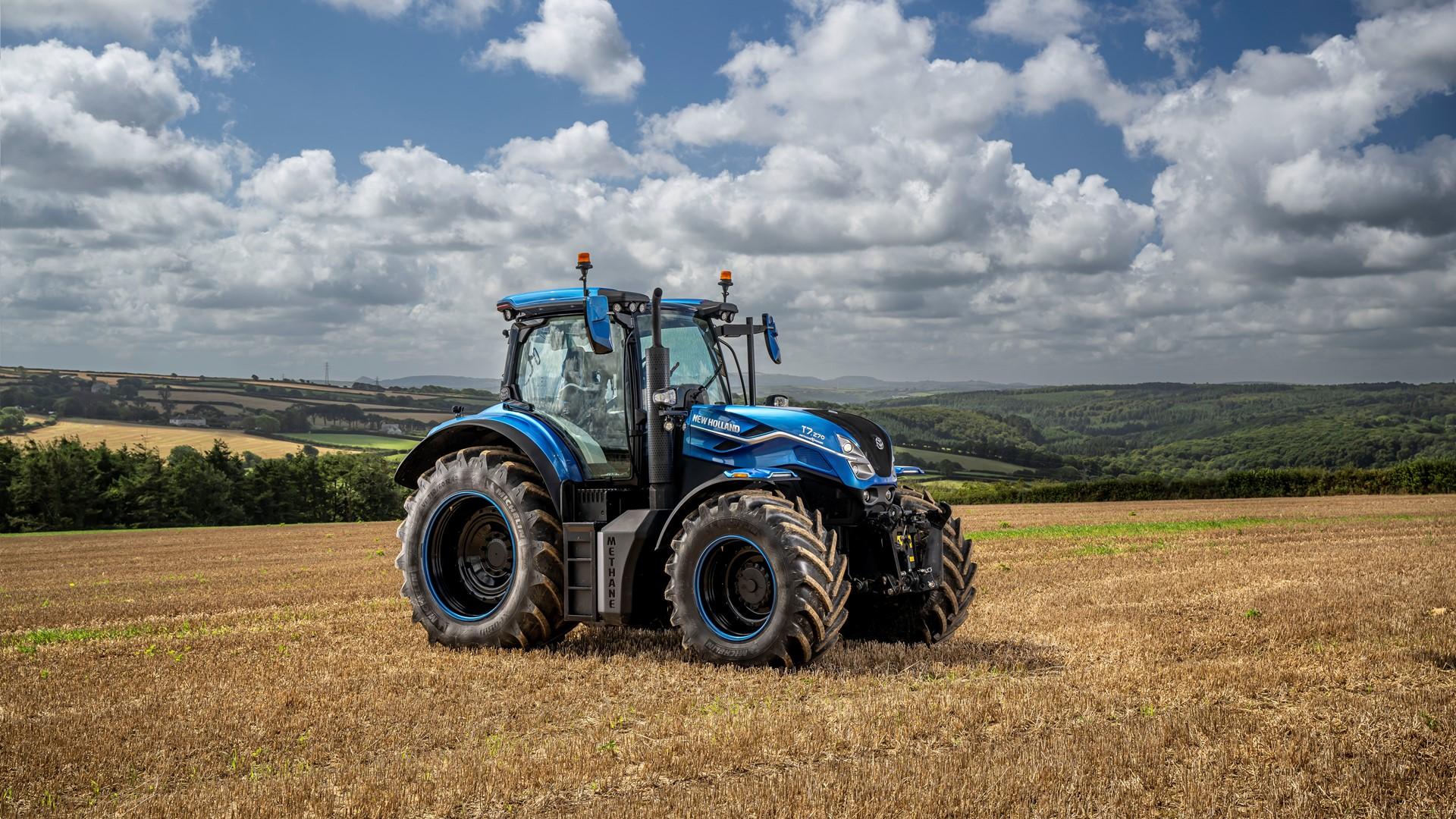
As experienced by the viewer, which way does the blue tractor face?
facing the viewer and to the right of the viewer
